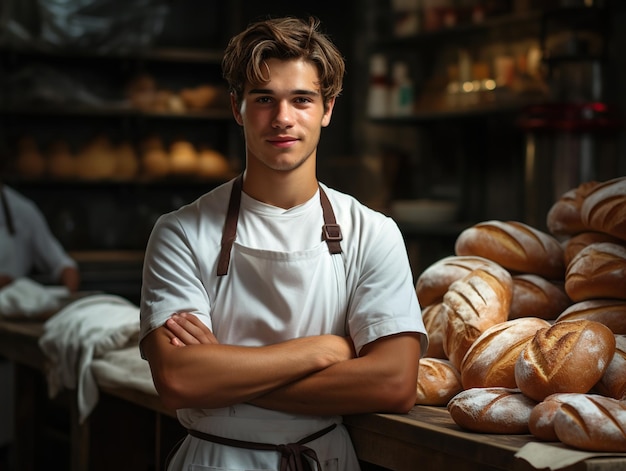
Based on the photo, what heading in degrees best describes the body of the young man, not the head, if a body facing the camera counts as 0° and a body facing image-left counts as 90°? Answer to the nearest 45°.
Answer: approximately 0°

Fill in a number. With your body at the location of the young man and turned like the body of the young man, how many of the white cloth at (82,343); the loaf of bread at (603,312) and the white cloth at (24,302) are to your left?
1

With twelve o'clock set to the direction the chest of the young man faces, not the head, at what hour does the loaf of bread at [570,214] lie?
The loaf of bread is roughly at 8 o'clock from the young man.

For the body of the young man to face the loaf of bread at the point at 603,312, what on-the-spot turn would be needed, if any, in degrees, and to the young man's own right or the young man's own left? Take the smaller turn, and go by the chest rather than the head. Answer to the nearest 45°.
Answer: approximately 90° to the young man's own left

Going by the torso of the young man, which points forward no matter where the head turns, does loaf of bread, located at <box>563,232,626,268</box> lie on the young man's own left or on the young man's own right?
on the young man's own left

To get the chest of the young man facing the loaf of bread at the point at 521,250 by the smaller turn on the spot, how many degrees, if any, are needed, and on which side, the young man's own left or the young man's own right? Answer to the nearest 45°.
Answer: approximately 135° to the young man's own left

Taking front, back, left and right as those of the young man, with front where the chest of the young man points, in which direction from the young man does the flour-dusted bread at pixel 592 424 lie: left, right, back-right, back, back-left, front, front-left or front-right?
front-left

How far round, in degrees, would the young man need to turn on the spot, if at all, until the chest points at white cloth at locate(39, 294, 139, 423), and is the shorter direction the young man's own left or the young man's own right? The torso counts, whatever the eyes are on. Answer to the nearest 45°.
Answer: approximately 135° to the young man's own right
